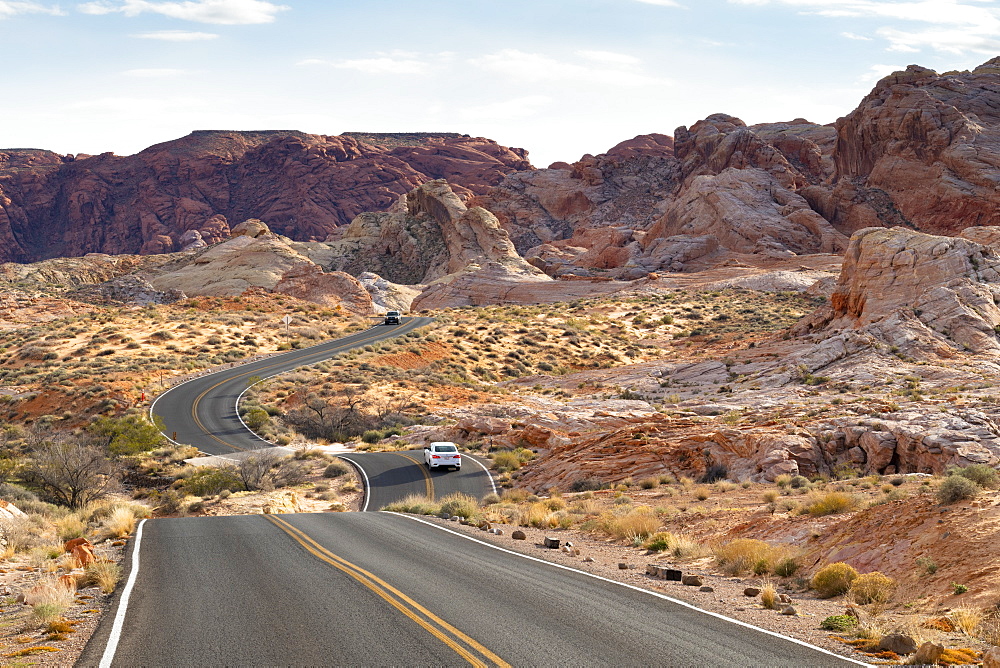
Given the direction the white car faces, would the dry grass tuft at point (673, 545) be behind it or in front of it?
behind

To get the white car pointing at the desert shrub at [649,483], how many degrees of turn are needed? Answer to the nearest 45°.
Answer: approximately 135° to its right

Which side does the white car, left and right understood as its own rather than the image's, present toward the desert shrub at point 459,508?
back

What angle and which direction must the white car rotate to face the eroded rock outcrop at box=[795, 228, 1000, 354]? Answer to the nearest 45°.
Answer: approximately 45° to its right

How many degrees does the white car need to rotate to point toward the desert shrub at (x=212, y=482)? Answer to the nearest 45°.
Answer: approximately 90° to its left

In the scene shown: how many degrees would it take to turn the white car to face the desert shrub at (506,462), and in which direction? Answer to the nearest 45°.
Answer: approximately 90° to its right

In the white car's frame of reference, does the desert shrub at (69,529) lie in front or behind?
behind

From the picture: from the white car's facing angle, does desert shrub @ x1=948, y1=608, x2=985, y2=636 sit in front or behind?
behind

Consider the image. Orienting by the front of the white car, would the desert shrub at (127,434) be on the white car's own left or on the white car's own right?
on the white car's own left

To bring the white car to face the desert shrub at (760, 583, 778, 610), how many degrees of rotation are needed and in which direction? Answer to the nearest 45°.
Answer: approximately 180°

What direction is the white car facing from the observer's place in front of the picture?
facing away from the viewer
